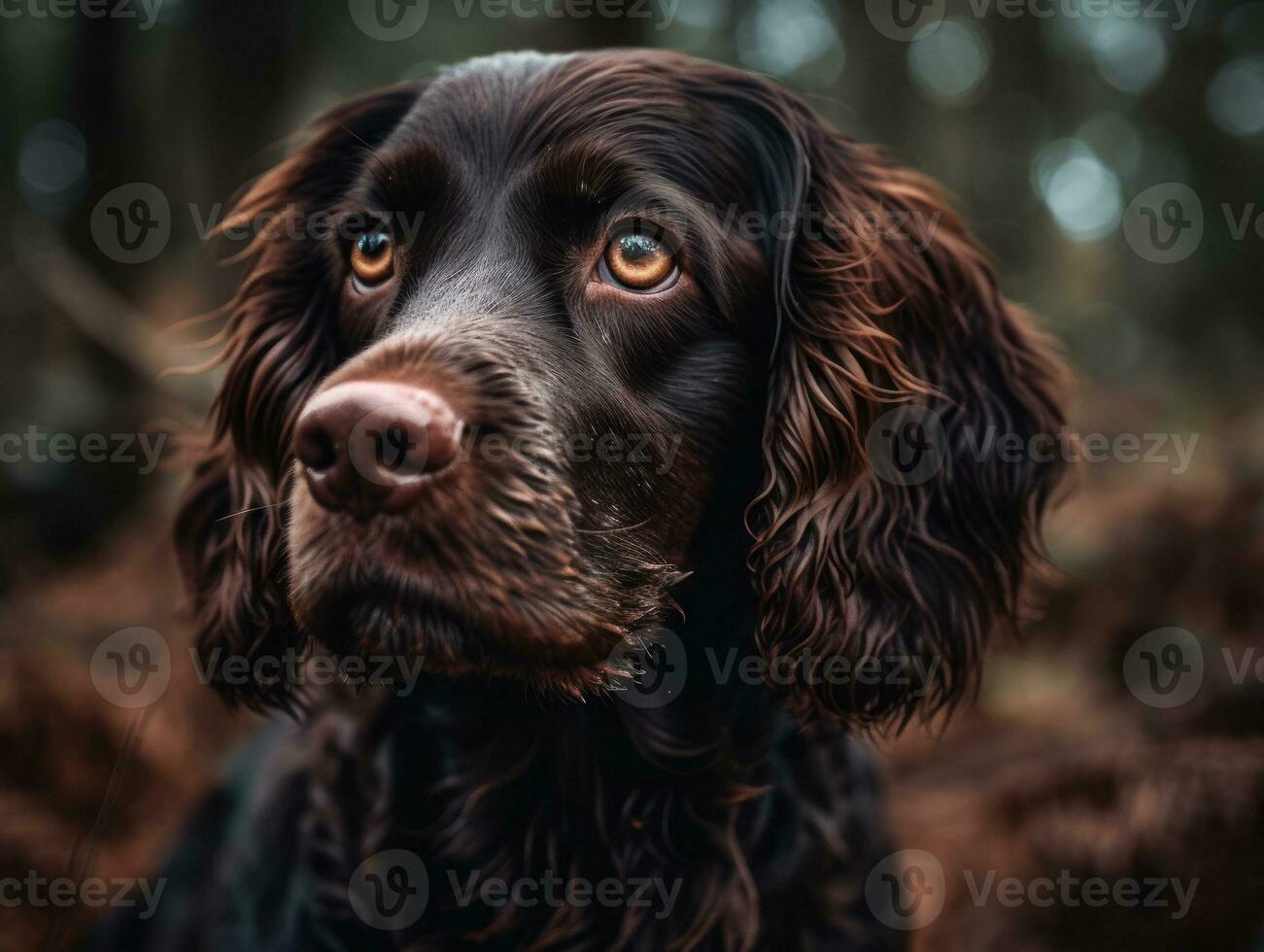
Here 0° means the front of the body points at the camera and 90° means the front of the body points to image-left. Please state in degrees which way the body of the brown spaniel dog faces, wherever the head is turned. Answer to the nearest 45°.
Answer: approximately 45°
